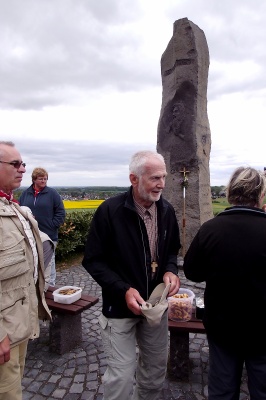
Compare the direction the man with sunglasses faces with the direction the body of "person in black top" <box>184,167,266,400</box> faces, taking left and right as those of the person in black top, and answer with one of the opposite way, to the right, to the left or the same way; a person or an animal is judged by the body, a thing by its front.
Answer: to the right

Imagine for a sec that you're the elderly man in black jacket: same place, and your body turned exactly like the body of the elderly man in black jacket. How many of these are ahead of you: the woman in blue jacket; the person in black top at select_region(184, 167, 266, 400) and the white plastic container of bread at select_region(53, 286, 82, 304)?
1

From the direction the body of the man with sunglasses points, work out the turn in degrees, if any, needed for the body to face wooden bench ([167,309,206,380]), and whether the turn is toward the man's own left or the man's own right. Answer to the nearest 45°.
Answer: approximately 45° to the man's own left

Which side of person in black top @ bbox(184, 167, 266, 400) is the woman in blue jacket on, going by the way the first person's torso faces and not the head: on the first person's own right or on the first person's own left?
on the first person's own left

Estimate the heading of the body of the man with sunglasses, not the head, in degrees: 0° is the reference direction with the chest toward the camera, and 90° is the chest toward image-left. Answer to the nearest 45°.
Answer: approximately 315°

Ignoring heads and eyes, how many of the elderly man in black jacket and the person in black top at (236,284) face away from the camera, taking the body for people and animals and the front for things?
1

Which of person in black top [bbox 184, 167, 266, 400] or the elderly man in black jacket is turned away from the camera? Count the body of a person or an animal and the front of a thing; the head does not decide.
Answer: the person in black top

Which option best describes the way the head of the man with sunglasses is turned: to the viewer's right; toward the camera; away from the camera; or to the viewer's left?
to the viewer's right

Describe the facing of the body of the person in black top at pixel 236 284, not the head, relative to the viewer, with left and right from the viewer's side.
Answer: facing away from the viewer

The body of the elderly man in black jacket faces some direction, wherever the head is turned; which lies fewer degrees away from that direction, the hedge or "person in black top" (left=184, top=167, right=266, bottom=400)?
the person in black top

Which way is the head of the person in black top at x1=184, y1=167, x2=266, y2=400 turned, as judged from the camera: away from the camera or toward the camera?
away from the camera
